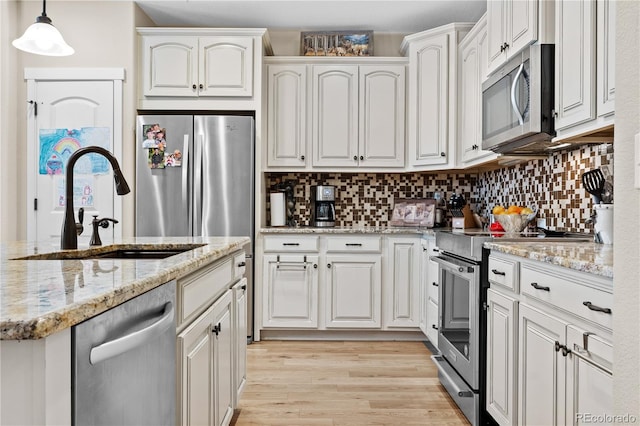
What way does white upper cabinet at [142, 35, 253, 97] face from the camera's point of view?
toward the camera

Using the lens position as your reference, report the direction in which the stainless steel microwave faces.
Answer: facing the viewer and to the left of the viewer

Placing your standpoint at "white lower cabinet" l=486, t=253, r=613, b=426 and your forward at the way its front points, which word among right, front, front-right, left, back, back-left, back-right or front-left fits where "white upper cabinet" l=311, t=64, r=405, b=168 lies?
right

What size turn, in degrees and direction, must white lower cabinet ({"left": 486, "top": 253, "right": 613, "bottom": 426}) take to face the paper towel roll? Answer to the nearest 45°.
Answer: approximately 90° to its right

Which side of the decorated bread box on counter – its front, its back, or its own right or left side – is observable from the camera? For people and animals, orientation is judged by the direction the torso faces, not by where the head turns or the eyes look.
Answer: front

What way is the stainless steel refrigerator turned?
toward the camera

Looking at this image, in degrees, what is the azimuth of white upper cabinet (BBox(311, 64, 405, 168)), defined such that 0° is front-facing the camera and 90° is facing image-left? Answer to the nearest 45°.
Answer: approximately 0°

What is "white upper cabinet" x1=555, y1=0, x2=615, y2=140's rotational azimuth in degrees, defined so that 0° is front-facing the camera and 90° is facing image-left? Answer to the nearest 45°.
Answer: approximately 45°

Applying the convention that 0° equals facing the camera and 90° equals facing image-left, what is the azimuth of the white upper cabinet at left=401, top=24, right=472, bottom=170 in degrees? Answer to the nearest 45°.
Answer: approximately 45°

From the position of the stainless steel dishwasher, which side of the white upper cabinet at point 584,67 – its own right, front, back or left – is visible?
front

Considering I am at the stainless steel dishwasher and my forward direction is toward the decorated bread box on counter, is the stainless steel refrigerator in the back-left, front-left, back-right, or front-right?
front-left

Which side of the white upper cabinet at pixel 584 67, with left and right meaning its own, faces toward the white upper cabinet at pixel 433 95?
right

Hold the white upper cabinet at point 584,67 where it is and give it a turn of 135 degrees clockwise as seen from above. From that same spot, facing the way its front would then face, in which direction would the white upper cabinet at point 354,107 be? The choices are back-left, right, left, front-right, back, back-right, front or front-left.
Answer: front-left

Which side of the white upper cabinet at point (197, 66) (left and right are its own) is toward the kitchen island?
front

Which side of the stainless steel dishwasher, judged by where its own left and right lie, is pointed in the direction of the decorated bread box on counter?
left

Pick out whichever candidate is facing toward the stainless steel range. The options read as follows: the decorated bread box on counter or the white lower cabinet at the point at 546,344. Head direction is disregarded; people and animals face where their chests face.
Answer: the decorated bread box on counter

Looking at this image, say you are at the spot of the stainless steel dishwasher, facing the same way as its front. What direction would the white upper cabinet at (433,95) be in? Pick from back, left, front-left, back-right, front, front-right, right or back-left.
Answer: left
